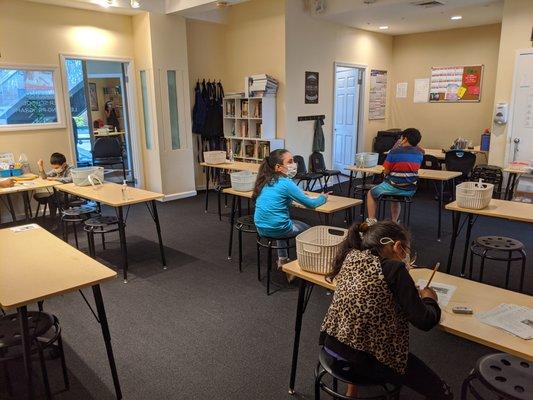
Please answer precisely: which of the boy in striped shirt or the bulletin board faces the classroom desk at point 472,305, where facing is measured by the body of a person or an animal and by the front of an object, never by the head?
the bulletin board

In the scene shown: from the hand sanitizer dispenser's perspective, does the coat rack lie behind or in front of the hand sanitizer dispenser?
in front

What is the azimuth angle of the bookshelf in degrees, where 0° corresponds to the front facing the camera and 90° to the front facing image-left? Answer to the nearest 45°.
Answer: approximately 45°

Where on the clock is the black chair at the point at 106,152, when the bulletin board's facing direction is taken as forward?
The black chair is roughly at 2 o'clock from the bulletin board.

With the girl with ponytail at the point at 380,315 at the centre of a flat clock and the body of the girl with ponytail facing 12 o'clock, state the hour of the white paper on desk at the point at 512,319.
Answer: The white paper on desk is roughly at 1 o'clock from the girl with ponytail.

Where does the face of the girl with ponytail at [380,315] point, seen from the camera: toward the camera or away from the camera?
away from the camera

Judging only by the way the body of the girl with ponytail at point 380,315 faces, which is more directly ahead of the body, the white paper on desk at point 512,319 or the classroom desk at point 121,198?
the white paper on desk

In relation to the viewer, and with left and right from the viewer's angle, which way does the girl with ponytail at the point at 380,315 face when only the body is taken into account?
facing away from the viewer and to the right of the viewer

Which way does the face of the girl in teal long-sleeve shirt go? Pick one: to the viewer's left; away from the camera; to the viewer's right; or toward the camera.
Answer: to the viewer's right

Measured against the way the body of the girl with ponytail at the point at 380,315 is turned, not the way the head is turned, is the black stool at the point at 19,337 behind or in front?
behind
